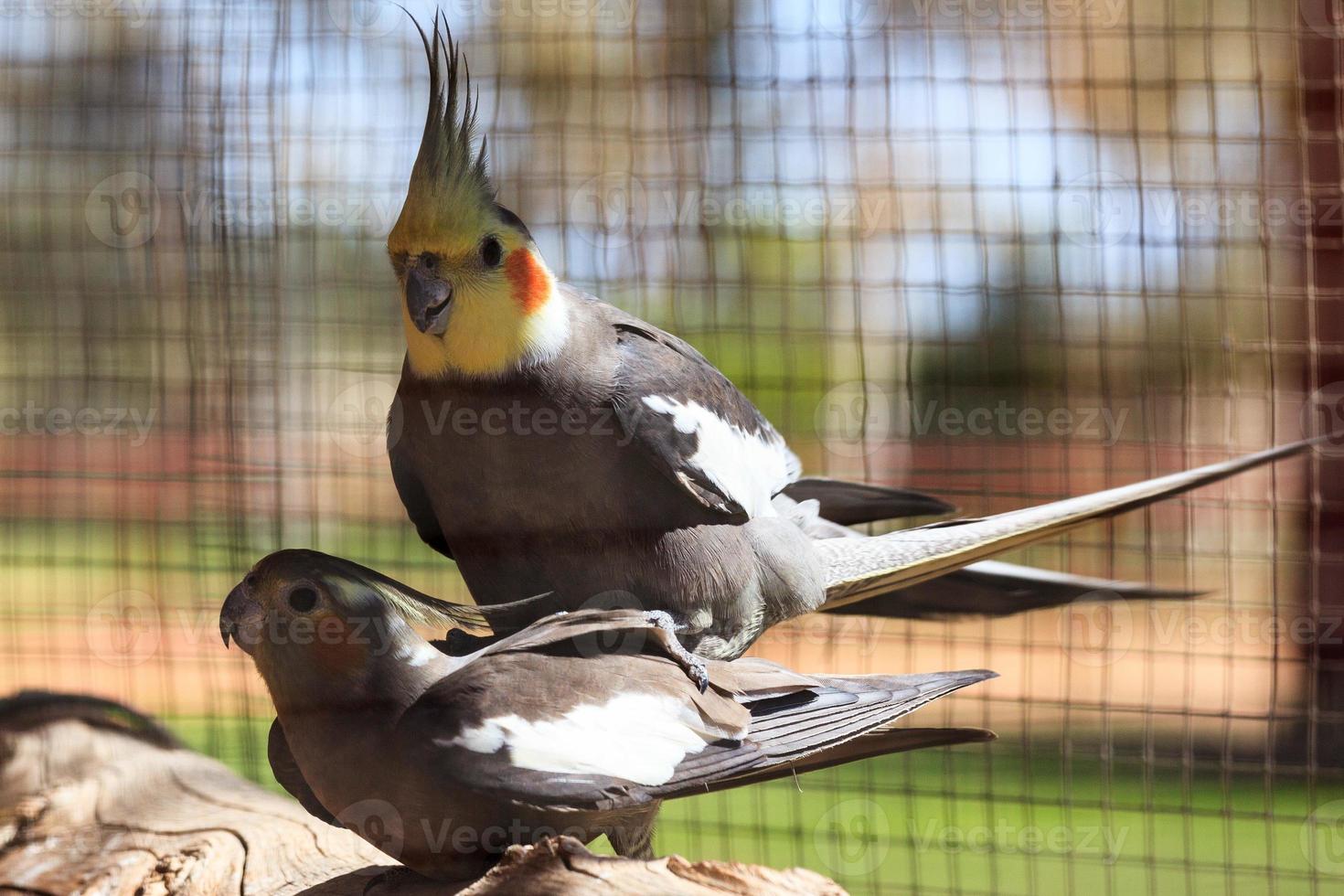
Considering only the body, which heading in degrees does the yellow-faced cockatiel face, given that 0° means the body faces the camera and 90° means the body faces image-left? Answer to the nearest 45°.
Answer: approximately 45°

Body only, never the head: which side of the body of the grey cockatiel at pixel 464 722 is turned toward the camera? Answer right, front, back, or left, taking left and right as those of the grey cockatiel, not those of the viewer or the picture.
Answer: left
